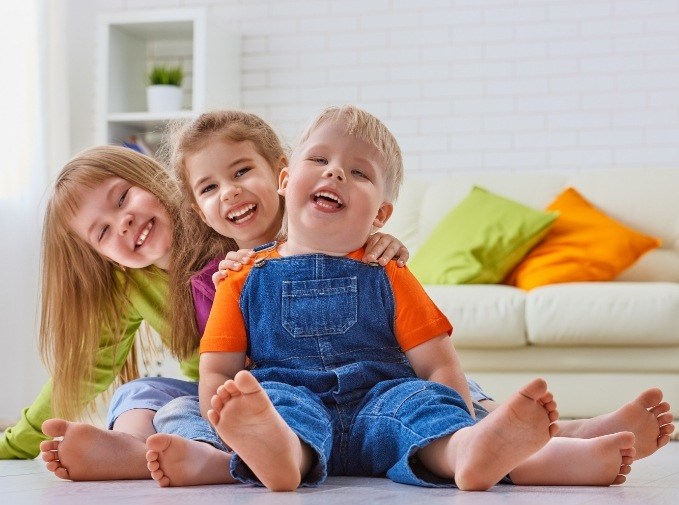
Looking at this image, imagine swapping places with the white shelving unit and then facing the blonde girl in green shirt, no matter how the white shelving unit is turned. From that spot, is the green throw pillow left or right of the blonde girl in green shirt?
left

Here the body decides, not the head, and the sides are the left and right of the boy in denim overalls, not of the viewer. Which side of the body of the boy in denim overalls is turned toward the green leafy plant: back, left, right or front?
back

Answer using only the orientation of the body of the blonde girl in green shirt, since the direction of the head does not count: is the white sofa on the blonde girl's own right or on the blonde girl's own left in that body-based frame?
on the blonde girl's own left

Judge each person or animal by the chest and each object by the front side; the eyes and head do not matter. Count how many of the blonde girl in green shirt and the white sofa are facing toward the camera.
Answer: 2

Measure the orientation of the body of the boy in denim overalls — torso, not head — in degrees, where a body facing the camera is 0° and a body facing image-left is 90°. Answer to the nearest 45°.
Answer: approximately 0°

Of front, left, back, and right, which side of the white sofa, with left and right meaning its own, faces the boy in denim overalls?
front

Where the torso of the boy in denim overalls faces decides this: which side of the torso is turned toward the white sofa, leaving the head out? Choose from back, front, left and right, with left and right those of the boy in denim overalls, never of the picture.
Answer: back

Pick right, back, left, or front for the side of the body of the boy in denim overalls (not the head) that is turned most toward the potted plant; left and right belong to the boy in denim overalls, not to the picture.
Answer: back

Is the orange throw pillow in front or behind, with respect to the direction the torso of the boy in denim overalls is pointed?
behind

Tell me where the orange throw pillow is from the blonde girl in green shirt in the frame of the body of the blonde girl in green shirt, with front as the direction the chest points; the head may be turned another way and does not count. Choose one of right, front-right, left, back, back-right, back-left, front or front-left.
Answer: back-left

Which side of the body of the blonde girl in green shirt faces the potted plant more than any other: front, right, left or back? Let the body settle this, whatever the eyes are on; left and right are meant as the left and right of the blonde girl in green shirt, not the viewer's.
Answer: back

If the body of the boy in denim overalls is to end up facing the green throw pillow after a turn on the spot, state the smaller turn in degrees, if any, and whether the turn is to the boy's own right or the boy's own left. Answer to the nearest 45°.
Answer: approximately 180°

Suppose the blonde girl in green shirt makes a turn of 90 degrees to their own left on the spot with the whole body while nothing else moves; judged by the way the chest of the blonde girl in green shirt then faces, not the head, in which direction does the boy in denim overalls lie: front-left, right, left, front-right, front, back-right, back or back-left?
front-right

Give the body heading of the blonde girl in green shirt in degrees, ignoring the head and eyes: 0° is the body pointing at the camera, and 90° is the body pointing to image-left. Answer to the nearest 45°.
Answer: approximately 0°
